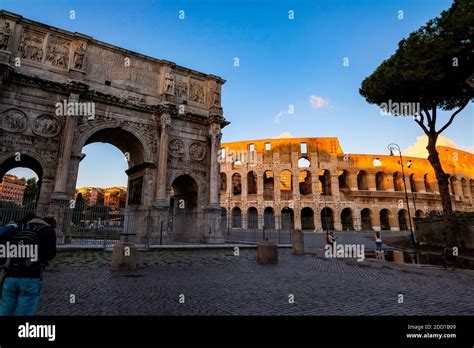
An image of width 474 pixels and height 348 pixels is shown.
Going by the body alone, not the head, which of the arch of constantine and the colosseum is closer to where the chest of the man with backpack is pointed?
the arch of constantine

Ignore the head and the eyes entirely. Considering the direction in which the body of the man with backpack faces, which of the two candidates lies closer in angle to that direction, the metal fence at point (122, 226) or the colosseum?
the metal fence

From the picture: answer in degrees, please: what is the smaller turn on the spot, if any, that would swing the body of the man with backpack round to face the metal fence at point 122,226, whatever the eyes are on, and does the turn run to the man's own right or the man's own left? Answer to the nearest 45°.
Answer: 0° — they already face it

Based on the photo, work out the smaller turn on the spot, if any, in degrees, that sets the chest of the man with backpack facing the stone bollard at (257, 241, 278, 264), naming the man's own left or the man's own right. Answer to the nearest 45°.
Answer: approximately 45° to the man's own right

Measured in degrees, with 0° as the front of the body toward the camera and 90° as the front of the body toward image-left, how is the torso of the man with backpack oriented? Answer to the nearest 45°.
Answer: approximately 180°

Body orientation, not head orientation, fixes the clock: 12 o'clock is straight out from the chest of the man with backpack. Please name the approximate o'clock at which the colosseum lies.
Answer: The colosseum is roughly at 2 o'clock from the man with backpack.

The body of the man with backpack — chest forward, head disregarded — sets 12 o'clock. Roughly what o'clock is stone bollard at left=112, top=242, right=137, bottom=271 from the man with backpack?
The stone bollard is roughly at 1 o'clock from the man with backpack.
